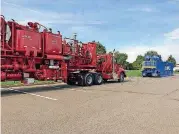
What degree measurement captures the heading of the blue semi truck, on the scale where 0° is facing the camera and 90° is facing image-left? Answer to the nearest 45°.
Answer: approximately 45°
